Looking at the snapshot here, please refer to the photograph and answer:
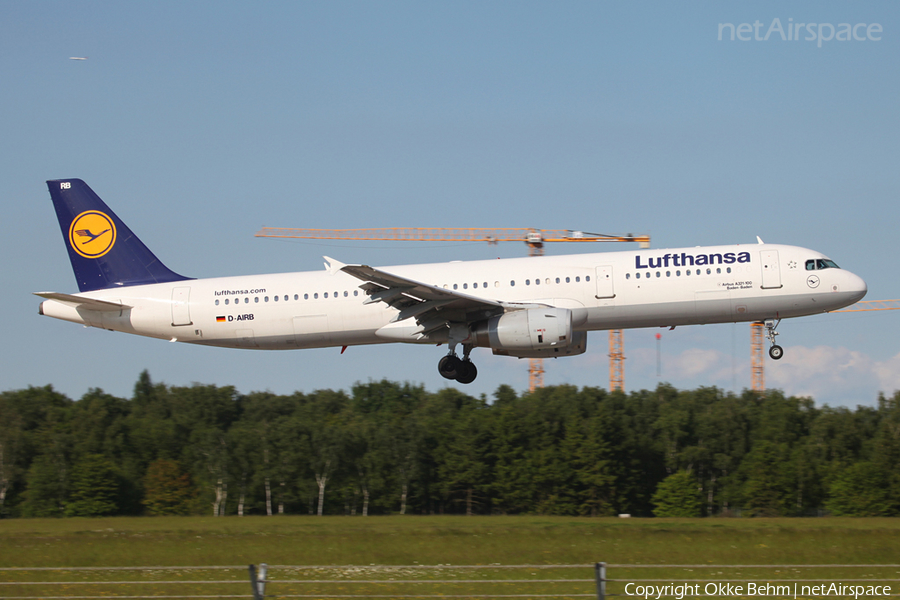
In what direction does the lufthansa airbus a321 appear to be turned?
to the viewer's right

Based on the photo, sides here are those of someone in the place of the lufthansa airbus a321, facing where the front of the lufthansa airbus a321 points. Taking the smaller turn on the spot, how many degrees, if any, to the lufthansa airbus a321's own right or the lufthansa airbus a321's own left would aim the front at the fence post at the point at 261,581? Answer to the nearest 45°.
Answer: approximately 90° to the lufthansa airbus a321's own right

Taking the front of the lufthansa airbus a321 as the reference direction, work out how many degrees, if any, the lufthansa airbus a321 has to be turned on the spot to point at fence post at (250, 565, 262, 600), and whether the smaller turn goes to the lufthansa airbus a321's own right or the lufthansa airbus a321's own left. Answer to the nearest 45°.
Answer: approximately 90° to the lufthansa airbus a321's own right

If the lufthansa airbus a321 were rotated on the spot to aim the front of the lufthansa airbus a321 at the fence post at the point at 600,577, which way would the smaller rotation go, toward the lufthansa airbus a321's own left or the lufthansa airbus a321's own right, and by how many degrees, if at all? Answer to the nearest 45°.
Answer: approximately 90° to the lufthansa airbus a321's own right
